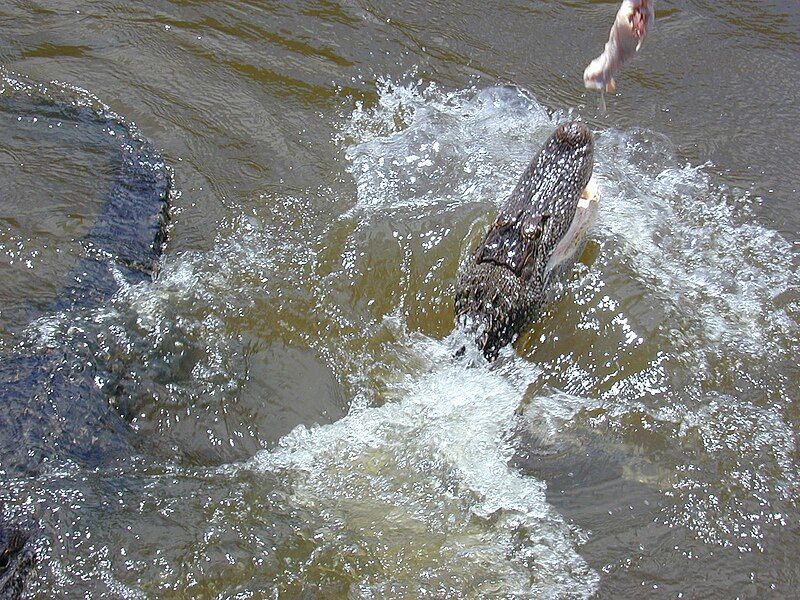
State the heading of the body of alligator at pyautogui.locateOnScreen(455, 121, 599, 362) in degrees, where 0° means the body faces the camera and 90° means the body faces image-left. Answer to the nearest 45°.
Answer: approximately 225°

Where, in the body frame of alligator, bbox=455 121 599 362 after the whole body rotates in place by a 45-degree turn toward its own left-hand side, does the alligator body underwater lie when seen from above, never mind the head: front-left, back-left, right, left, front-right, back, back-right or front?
left
